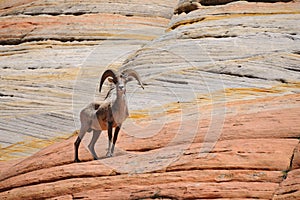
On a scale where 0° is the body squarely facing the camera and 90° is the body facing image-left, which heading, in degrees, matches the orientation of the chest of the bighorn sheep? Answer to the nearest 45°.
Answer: approximately 315°
